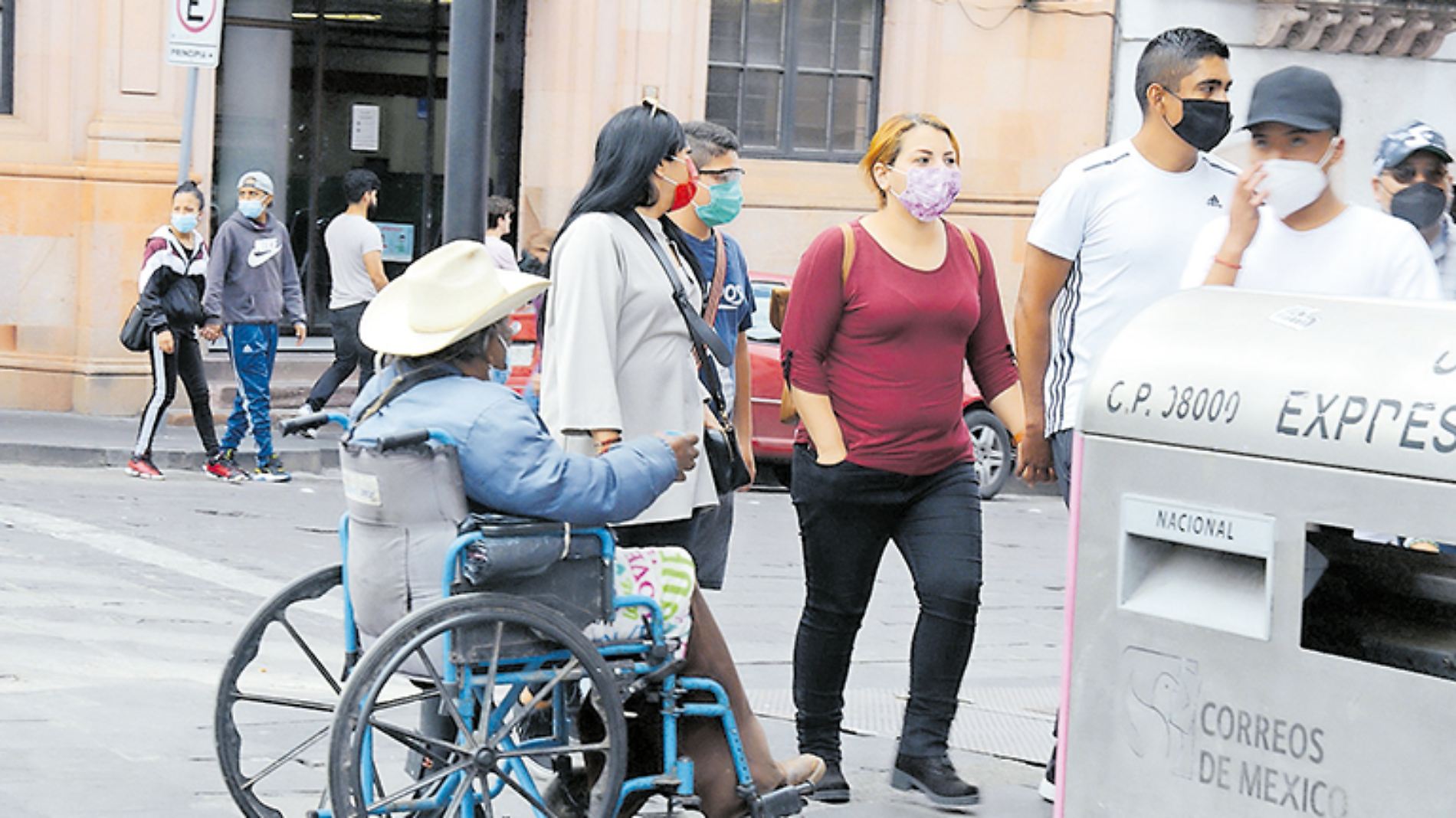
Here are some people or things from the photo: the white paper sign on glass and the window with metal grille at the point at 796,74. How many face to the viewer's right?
0

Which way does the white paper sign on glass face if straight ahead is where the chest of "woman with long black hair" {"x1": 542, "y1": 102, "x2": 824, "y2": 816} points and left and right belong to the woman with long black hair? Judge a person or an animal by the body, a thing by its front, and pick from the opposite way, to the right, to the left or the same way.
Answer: to the right

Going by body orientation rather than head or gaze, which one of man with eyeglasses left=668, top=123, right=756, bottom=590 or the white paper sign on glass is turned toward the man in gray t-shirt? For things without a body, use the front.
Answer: the white paper sign on glass

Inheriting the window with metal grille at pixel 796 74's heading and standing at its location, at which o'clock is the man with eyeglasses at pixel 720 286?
The man with eyeglasses is roughly at 12 o'clock from the window with metal grille.

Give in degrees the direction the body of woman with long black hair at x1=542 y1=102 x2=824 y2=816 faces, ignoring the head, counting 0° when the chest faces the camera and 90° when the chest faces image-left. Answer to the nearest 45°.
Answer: approximately 270°

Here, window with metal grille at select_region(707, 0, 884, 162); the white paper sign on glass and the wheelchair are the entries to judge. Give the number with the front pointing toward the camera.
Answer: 2

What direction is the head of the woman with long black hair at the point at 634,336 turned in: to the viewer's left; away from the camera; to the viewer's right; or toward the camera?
to the viewer's right

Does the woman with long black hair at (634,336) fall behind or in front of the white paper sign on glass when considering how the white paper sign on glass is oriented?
in front

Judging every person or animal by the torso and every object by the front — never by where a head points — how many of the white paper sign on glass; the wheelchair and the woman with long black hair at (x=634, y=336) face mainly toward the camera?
1

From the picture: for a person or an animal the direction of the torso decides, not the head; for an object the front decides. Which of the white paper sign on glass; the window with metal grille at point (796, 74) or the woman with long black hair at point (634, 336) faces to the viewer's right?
the woman with long black hair

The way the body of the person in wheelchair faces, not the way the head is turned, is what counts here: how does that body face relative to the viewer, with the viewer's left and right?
facing away from the viewer and to the right of the viewer

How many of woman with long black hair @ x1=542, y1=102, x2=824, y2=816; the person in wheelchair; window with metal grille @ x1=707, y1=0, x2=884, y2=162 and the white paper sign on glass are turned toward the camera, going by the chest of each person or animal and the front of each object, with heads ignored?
2

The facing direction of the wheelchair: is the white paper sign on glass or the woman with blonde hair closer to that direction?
the woman with blonde hair
